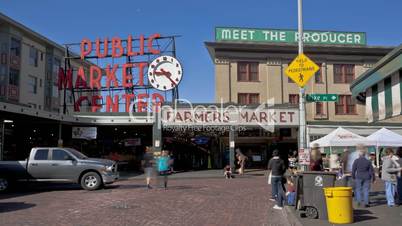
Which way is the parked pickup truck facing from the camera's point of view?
to the viewer's right

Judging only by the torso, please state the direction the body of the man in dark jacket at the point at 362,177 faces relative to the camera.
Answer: away from the camera

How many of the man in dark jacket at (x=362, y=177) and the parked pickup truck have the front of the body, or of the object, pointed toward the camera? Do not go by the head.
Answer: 0

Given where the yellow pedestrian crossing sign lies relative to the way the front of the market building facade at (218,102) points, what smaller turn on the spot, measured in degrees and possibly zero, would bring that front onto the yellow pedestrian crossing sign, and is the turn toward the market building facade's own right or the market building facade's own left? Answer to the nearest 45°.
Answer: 0° — it already faces it

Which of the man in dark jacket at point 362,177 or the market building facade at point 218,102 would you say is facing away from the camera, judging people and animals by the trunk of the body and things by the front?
the man in dark jacket

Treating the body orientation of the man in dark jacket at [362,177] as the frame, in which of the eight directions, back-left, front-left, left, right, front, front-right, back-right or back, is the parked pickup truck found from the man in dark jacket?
left

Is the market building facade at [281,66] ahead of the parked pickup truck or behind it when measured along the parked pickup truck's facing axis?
ahead

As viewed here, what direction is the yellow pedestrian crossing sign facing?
toward the camera

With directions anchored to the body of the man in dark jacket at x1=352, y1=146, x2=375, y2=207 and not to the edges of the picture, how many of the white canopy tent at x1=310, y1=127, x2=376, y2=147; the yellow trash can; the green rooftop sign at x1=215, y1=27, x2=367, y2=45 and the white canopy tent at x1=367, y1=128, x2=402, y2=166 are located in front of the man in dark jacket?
3

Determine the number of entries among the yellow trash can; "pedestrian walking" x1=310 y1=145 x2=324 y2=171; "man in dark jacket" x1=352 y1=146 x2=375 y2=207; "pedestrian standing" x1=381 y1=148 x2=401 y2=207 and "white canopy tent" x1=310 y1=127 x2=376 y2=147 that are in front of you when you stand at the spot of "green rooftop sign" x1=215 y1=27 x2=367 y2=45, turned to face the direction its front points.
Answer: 5

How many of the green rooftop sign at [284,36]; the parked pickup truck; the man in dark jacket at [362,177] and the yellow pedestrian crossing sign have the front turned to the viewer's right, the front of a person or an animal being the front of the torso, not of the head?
1

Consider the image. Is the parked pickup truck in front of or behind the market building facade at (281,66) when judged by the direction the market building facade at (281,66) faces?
in front

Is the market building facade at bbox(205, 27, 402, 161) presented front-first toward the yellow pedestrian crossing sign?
yes

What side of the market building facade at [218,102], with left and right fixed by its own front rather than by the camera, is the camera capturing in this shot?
front

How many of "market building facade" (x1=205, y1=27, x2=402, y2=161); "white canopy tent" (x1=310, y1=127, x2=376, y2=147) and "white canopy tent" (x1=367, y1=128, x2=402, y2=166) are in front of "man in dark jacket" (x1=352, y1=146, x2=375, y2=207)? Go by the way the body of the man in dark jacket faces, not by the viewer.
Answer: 3
